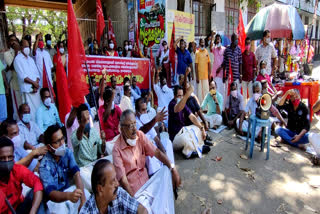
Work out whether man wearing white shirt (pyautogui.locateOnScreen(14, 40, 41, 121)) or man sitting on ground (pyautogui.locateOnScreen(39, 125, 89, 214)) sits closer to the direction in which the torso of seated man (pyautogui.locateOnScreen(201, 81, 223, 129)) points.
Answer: the man sitting on ground

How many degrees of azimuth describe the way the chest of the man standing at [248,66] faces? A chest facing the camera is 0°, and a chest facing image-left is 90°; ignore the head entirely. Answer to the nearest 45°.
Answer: approximately 0°

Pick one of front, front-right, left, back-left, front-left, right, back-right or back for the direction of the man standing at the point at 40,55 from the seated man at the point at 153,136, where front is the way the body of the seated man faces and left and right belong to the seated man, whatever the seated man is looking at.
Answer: back

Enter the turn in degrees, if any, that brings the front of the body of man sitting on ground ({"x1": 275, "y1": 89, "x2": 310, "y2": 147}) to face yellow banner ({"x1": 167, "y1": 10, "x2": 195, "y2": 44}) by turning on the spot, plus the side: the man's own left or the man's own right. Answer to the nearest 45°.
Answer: approximately 90° to the man's own right

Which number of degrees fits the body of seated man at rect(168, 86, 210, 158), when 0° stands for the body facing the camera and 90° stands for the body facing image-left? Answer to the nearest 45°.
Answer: approximately 315°

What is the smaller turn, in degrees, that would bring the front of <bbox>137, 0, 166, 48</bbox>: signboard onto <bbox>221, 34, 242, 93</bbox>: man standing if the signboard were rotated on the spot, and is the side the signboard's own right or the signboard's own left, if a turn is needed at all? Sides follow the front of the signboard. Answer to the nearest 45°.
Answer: approximately 45° to the signboard's own left

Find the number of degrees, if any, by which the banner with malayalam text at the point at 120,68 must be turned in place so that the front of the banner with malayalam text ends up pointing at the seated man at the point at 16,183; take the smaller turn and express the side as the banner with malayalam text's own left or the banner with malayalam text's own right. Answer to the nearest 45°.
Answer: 0° — it already faces them

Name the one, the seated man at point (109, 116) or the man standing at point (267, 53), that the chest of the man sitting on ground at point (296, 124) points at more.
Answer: the seated man
